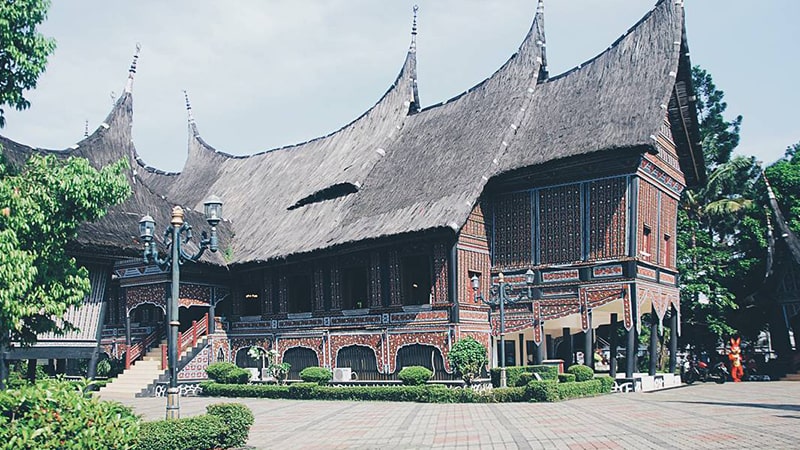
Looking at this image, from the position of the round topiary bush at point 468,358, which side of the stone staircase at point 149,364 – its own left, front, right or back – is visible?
left

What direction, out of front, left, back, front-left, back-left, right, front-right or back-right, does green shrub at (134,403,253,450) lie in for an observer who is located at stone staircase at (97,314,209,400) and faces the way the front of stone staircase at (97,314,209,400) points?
front-left

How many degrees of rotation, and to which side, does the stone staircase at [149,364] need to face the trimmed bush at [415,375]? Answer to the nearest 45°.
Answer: approximately 90° to its left

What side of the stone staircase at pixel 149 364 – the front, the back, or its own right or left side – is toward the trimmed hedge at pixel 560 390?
left

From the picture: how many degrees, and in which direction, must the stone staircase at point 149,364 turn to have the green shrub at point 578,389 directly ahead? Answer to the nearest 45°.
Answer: approximately 90° to its left

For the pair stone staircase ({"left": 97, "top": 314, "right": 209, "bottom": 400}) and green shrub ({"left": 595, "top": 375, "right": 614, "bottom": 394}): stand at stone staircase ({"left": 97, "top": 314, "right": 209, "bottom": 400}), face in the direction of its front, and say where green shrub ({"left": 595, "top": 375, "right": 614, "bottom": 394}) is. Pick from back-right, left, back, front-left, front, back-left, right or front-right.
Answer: left

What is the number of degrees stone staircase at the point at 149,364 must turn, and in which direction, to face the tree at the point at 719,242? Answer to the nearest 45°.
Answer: approximately 135° to its left

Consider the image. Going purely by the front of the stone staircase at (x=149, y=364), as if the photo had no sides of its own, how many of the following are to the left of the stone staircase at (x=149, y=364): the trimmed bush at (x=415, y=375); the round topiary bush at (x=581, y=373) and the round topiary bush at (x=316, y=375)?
3

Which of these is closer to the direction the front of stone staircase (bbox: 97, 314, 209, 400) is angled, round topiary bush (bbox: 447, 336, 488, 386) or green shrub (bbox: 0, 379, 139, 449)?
the green shrub

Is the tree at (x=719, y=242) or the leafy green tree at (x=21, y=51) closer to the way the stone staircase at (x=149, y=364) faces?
the leafy green tree

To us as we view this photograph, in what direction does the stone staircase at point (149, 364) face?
facing the viewer and to the left of the viewer

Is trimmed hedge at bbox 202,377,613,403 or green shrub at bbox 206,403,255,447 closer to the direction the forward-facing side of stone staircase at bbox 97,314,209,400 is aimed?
the green shrub

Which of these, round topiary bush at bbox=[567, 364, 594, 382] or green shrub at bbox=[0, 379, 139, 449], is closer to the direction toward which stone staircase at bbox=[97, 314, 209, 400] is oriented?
the green shrub

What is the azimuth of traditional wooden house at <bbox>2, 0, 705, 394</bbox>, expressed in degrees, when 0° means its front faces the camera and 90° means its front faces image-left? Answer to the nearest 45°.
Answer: approximately 45°
